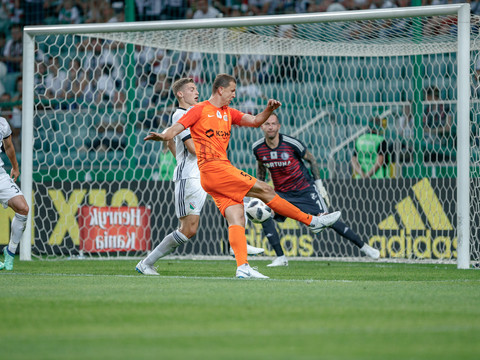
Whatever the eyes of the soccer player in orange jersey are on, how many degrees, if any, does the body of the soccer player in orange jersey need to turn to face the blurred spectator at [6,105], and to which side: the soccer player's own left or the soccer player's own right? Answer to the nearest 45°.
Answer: approximately 180°

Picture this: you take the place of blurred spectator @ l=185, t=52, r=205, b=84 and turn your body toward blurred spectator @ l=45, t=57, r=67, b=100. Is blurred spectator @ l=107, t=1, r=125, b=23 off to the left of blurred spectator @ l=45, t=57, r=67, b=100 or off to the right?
right

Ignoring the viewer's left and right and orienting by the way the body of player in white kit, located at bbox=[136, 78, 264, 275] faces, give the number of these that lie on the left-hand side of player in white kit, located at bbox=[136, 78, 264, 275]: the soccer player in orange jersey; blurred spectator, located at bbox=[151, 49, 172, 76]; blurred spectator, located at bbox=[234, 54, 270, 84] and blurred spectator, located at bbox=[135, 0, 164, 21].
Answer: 3

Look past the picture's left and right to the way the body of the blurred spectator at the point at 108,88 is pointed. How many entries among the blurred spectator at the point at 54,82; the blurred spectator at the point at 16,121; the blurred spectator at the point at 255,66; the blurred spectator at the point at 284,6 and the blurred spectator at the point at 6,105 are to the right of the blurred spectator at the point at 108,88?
3

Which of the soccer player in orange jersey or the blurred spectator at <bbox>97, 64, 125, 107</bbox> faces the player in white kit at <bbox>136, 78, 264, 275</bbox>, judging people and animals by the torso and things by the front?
the blurred spectator

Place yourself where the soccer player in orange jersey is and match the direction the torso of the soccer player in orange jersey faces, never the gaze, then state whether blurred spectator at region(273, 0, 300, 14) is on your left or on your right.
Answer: on your left

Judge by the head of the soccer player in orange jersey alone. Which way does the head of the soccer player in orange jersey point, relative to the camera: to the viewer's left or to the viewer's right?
to the viewer's right

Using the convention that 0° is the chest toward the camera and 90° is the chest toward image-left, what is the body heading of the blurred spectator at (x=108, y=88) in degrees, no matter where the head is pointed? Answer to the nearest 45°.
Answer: approximately 0°

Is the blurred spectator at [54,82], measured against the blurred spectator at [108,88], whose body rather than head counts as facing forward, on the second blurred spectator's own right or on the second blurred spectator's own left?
on the second blurred spectator's own right

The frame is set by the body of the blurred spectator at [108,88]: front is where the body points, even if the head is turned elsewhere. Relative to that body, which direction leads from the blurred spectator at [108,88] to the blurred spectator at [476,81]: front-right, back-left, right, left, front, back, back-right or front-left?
front-left
